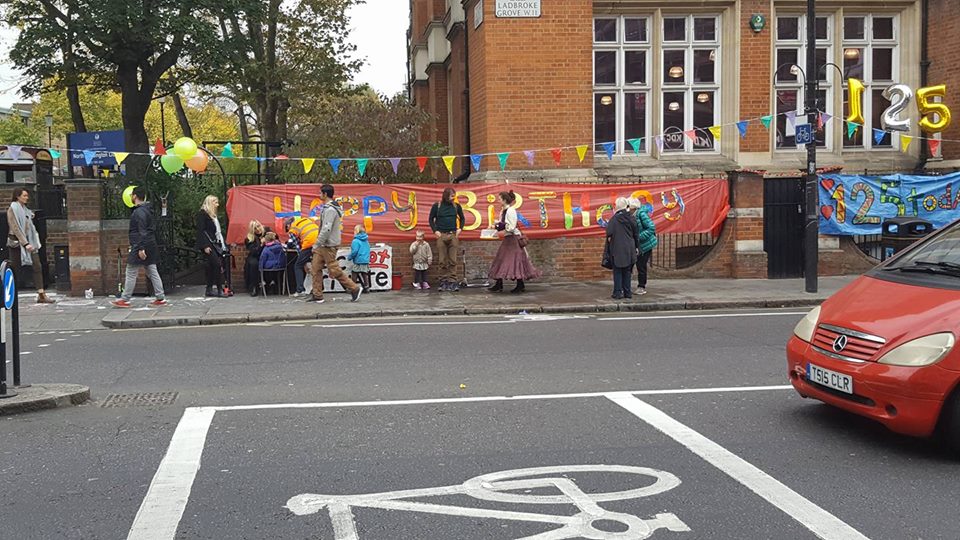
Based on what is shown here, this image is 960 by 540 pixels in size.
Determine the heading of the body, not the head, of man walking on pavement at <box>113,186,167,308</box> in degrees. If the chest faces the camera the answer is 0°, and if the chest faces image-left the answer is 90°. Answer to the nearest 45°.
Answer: approximately 90°

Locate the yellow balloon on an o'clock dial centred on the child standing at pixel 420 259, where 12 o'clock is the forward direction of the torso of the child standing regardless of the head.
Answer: The yellow balloon is roughly at 3 o'clock from the child standing.

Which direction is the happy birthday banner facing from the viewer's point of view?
toward the camera

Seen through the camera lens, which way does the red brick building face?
facing the viewer

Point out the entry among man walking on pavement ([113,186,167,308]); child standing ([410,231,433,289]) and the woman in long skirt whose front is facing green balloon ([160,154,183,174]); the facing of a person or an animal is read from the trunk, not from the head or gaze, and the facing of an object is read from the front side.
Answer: the woman in long skirt

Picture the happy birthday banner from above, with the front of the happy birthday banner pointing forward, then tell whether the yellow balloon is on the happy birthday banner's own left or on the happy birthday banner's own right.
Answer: on the happy birthday banner's own right

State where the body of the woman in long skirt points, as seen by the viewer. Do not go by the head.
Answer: to the viewer's left

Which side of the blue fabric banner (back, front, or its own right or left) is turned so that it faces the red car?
front

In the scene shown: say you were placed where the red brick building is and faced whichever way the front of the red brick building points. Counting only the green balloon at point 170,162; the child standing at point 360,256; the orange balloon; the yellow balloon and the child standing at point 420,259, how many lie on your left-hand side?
0

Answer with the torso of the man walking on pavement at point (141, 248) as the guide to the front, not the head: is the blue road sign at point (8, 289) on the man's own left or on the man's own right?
on the man's own left

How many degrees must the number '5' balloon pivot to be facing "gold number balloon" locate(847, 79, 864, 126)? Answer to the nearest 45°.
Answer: approximately 45° to its right

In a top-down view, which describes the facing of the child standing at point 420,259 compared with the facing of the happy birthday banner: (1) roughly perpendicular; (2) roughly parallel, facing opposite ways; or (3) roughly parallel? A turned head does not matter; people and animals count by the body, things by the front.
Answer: roughly parallel

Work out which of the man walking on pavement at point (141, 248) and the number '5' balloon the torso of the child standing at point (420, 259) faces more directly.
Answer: the man walking on pavement
